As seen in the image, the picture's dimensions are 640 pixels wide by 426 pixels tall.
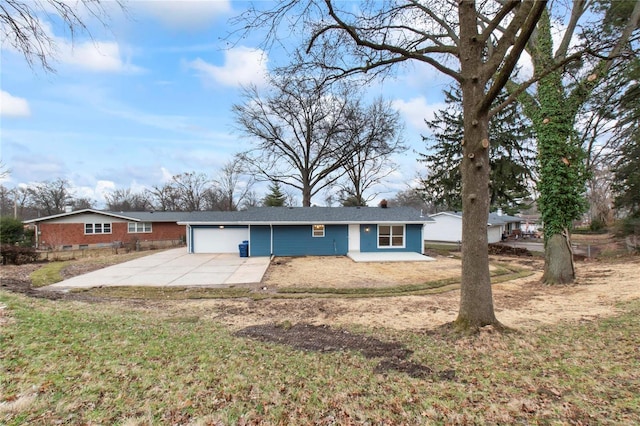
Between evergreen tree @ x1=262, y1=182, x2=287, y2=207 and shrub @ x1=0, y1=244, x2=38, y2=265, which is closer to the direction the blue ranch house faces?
the shrub

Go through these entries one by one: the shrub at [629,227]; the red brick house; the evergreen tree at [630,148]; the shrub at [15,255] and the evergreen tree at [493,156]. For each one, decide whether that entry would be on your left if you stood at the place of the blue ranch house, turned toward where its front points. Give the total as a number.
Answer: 3

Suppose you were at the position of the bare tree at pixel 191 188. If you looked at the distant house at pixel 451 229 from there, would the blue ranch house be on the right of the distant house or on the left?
right

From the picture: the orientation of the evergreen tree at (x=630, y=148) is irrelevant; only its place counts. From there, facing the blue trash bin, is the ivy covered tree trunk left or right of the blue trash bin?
left

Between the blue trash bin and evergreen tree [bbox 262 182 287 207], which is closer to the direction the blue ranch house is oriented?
the blue trash bin

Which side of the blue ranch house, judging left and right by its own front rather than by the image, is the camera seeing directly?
front

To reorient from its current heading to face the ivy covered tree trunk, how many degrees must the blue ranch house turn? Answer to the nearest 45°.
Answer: approximately 45° to its left

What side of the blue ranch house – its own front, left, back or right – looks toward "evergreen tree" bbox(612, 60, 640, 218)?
left

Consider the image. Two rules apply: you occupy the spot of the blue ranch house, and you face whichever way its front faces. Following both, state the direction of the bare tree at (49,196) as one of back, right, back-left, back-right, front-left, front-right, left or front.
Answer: back-right

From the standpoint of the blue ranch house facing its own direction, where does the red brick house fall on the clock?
The red brick house is roughly at 4 o'clock from the blue ranch house.

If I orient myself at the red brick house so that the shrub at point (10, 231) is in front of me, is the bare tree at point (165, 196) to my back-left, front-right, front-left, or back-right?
back-right

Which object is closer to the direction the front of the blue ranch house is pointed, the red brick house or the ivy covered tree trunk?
the ivy covered tree trunk

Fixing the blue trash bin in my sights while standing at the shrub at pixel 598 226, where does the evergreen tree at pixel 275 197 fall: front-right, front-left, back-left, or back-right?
front-right
